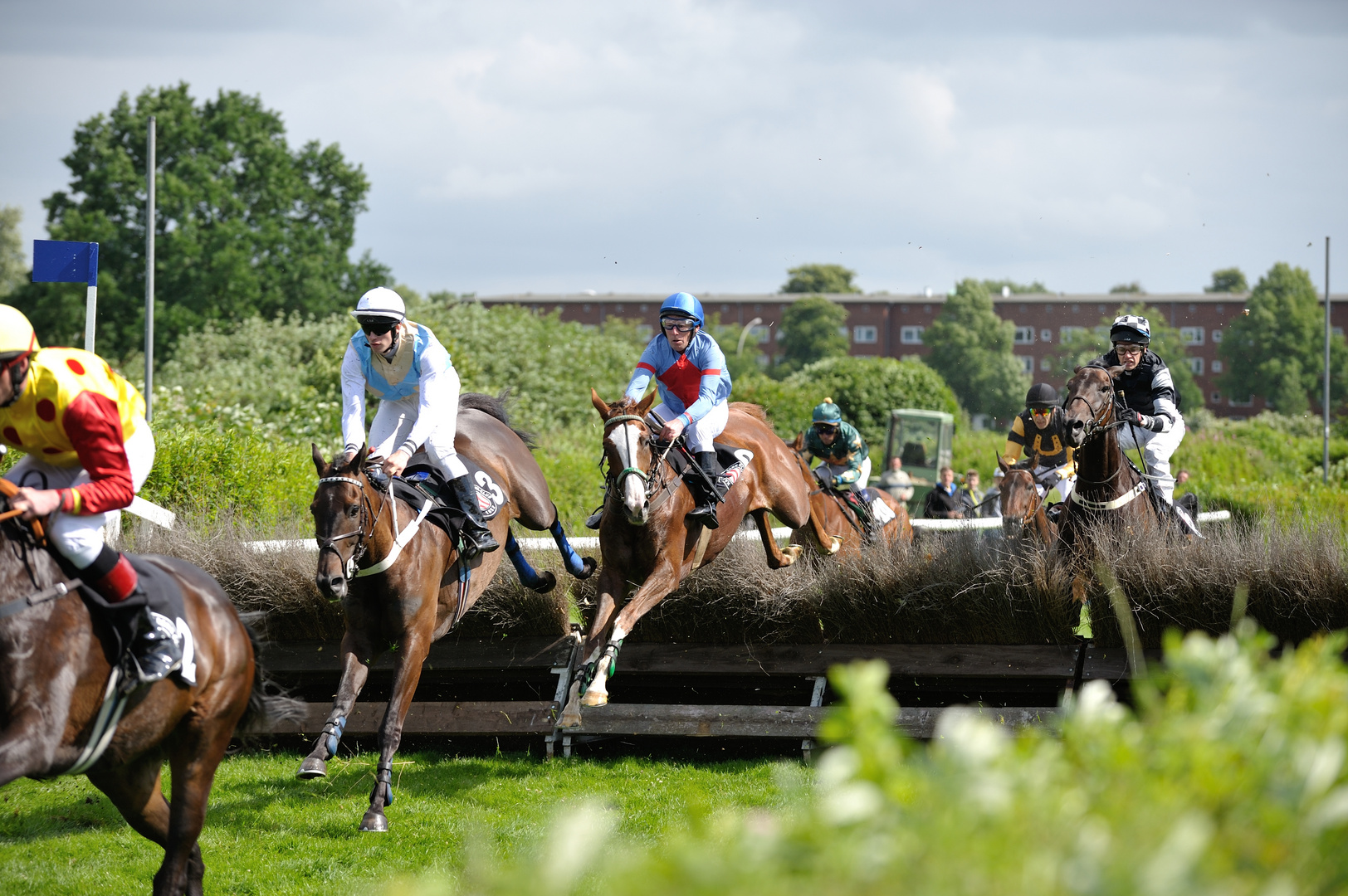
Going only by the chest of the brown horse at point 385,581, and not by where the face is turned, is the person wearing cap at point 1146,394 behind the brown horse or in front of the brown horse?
behind

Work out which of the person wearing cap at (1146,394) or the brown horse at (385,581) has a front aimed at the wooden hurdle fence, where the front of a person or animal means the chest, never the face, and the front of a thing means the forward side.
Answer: the person wearing cap

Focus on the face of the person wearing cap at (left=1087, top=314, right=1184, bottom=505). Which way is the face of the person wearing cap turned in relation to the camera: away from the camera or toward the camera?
toward the camera

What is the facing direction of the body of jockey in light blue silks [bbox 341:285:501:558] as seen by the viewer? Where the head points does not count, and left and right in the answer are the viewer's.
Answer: facing the viewer and to the left of the viewer

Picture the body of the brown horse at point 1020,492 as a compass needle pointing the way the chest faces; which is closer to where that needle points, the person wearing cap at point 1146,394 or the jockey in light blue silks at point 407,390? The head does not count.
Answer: the jockey in light blue silks

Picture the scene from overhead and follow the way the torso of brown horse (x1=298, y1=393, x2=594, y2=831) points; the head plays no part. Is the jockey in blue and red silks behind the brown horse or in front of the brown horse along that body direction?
behind

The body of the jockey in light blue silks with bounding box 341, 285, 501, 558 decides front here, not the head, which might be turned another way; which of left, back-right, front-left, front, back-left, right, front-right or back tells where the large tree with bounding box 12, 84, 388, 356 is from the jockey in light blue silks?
back-right

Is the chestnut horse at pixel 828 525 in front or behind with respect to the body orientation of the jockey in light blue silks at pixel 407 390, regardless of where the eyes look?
behind

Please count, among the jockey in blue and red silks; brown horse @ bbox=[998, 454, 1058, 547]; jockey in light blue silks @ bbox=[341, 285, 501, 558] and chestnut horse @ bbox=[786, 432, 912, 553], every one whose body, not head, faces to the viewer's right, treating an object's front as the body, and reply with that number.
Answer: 0

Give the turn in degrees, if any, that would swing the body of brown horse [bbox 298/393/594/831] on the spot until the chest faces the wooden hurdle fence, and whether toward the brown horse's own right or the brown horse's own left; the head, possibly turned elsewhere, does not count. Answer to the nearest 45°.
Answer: approximately 180°

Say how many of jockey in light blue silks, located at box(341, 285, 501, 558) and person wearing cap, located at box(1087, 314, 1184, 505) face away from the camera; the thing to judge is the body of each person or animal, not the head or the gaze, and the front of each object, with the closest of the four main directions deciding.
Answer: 0
